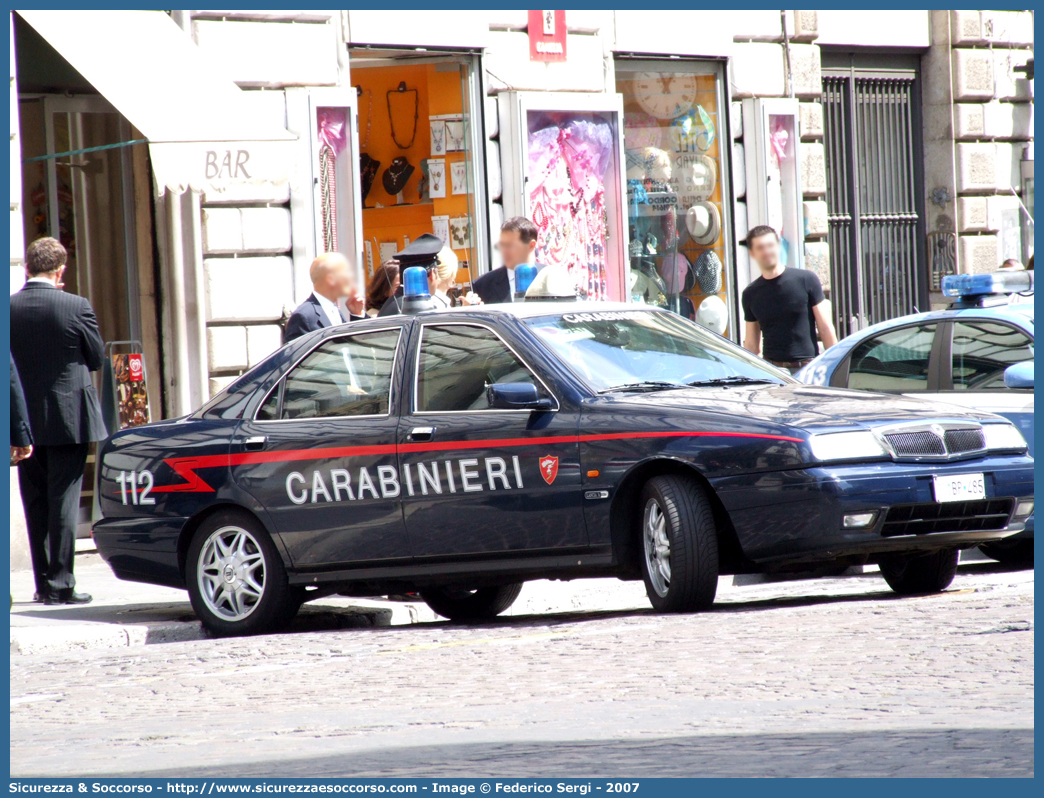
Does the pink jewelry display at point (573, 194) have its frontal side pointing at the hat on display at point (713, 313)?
no

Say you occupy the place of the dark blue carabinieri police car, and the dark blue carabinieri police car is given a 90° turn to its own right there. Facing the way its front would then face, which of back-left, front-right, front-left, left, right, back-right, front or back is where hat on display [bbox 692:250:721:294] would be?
back-right

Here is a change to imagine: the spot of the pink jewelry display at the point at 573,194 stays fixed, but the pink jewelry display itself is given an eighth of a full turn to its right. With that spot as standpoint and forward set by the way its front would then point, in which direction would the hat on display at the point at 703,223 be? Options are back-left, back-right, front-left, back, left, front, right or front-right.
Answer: back

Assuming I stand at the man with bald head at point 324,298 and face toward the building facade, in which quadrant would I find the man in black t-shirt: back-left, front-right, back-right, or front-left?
front-right

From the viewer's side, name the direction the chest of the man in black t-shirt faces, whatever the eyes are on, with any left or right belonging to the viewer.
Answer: facing the viewer

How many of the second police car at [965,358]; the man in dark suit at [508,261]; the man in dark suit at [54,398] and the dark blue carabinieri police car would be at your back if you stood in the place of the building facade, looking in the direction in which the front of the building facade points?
0

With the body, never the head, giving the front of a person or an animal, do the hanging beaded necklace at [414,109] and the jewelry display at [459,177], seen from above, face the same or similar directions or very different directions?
same or similar directions

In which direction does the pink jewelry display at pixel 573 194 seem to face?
toward the camera

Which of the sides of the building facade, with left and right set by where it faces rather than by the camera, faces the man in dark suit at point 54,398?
front

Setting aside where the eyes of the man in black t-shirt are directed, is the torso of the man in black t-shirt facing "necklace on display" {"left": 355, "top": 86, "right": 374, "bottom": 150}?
no

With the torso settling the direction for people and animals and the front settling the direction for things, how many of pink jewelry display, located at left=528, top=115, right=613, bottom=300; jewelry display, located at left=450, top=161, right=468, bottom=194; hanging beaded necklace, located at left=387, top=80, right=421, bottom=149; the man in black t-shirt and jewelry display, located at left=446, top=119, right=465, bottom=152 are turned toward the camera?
5

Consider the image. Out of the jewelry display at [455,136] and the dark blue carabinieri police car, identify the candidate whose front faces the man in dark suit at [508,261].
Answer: the jewelry display

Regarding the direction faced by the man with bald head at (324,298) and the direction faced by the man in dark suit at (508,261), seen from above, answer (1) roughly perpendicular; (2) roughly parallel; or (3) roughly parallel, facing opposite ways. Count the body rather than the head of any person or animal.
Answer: roughly perpendicular

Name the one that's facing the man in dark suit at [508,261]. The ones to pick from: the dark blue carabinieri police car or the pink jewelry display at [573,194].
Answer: the pink jewelry display

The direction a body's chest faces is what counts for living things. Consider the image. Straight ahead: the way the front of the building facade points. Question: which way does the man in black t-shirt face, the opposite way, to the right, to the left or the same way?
the same way

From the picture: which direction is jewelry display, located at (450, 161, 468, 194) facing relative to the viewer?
toward the camera
